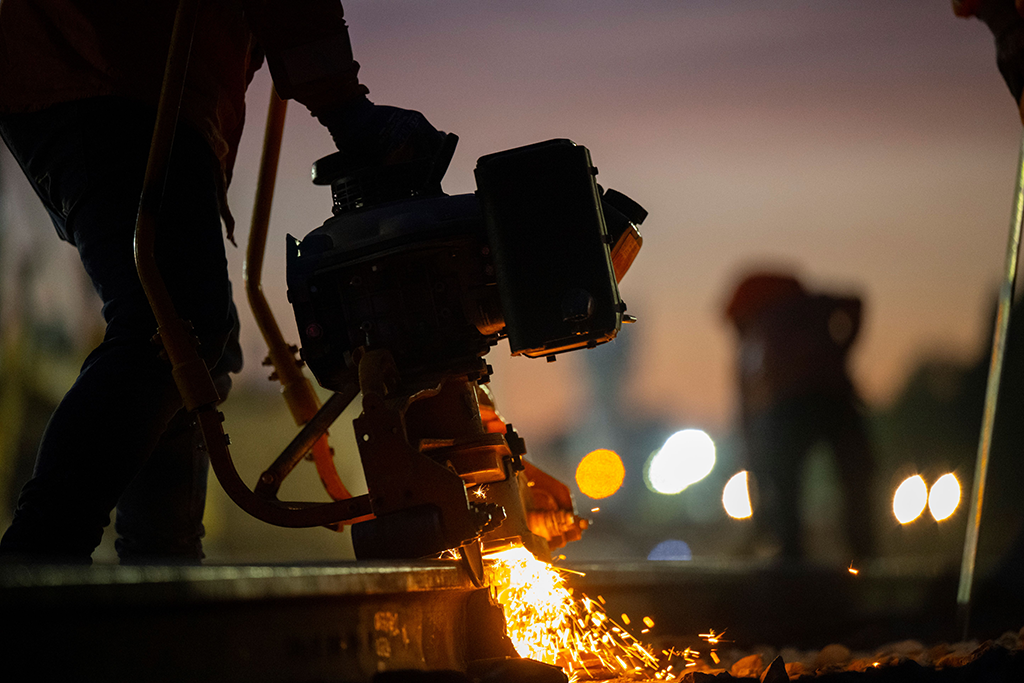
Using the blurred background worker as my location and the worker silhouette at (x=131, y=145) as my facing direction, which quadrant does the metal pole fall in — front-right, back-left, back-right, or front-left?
front-left

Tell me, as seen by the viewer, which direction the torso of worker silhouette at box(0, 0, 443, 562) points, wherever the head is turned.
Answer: to the viewer's right

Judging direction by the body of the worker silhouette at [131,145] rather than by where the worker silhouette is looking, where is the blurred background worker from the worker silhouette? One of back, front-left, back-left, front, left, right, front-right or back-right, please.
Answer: front-left

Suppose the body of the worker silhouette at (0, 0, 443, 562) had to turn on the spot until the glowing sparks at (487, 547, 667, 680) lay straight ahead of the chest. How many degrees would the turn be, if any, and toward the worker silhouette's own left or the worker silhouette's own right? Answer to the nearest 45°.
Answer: approximately 45° to the worker silhouette's own left

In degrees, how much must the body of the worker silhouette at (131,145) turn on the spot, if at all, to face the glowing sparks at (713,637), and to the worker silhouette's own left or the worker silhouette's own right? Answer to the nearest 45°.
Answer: approximately 45° to the worker silhouette's own left
